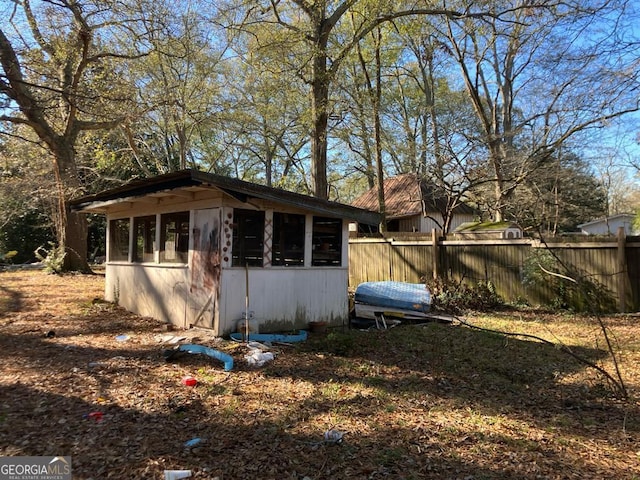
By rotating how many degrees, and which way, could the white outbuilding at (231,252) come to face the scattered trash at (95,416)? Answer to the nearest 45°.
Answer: approximately 45° to its left

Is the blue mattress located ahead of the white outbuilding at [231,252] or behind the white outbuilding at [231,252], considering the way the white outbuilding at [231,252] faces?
behind

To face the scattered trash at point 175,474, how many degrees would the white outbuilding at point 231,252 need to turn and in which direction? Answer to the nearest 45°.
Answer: approximately 45° to its left

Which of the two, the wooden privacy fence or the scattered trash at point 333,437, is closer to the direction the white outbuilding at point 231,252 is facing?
the scattered trash

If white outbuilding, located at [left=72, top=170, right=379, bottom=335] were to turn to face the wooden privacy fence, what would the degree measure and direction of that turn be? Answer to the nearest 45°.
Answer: approximately 135° to its left

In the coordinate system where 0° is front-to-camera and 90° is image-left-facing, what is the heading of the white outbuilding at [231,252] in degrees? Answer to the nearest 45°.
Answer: approximately 45°

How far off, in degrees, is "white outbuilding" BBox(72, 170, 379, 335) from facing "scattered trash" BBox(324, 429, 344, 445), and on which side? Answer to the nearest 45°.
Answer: approximately 45° to its left
